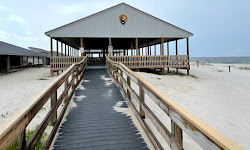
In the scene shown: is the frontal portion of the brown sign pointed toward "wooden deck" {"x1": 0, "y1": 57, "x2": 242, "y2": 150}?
yes

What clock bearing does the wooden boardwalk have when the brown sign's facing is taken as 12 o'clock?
The wooden boardwalk is roughly at 12 o'clock from the brown sign.

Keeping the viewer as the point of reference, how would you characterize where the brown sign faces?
facing the viewer
